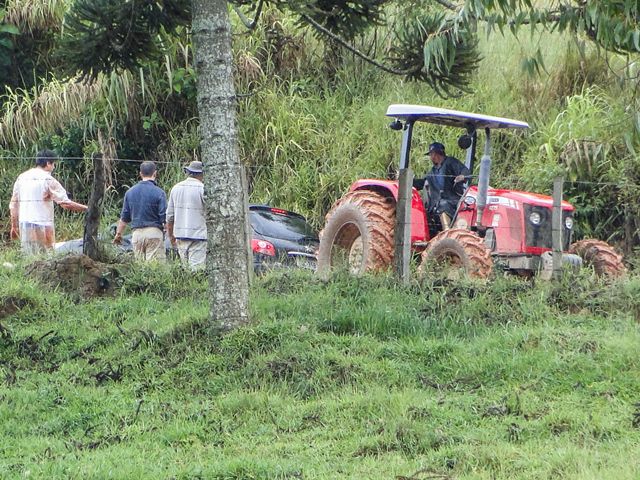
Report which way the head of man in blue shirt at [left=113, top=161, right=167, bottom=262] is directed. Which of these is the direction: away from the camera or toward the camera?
away from the camera

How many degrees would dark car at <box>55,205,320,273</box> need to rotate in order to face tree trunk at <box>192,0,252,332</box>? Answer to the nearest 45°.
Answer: approximately 135° to its left

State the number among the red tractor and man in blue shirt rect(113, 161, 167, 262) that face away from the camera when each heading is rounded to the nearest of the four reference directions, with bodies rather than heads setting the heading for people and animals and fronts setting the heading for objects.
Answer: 1

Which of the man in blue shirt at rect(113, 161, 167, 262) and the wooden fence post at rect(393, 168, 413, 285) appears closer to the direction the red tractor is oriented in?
the wooden fence post

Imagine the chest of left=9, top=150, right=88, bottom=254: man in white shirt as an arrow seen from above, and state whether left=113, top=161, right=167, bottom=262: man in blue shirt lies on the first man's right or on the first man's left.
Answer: on the first man's right

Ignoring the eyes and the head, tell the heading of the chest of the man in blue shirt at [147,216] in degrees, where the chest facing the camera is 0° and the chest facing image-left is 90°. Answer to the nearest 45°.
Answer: approximately 180°

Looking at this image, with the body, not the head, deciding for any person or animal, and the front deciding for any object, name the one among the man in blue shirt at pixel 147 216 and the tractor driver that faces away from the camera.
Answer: the man in blue shirt

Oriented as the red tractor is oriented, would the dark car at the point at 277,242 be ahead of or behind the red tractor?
behind

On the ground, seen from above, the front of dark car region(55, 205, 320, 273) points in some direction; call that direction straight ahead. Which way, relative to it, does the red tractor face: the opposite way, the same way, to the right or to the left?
the opposite way

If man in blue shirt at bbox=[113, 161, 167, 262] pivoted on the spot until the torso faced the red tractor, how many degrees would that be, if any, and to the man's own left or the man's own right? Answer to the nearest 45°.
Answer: approximately 135° to the man's own right

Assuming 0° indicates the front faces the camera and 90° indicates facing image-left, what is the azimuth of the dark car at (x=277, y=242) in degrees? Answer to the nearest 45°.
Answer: approximately 135°

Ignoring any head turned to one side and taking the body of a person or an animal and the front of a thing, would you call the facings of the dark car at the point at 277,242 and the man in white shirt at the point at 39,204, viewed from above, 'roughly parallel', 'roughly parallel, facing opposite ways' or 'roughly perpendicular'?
roughly perpendicular
